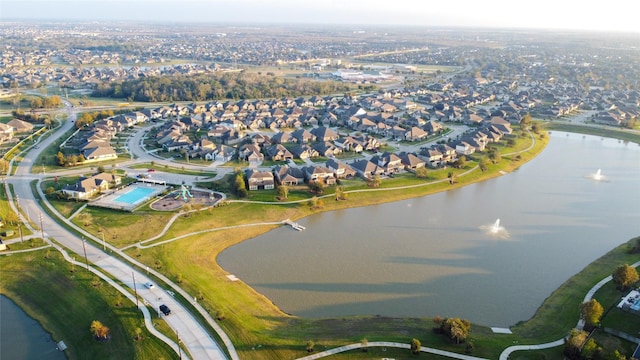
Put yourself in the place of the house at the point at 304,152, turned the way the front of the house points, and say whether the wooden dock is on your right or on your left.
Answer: on your right

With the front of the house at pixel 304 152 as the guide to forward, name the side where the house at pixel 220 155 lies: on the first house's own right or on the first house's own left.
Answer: on the first house's own right

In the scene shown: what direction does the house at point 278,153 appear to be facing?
toward the camera

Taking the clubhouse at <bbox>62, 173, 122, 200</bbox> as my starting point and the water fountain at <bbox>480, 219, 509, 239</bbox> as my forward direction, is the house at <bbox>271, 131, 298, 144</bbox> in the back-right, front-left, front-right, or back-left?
front-left

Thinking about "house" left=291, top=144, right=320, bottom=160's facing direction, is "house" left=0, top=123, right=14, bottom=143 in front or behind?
behind

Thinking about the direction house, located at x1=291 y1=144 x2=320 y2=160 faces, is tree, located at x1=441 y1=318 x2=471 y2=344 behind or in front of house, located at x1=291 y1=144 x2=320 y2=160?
in front

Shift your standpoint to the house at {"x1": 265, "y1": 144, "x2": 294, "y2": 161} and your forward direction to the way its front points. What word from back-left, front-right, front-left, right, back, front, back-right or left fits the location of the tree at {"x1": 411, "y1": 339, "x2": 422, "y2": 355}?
front

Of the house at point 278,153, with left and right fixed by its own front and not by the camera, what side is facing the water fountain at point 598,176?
left

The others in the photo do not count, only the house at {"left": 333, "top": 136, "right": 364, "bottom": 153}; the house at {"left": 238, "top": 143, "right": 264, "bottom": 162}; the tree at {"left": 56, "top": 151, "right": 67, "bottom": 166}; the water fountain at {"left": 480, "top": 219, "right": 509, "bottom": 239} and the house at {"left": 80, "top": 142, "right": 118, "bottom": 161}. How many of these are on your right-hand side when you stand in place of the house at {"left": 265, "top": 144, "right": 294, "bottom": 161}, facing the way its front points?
3

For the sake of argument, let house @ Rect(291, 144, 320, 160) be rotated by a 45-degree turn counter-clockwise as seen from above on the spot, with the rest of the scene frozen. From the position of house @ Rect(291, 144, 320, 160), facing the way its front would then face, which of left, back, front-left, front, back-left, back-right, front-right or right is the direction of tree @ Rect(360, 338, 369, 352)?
right

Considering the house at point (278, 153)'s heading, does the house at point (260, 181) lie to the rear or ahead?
ahead

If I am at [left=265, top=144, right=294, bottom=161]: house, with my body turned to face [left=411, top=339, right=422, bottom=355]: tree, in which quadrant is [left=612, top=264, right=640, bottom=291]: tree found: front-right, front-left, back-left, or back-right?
front-left

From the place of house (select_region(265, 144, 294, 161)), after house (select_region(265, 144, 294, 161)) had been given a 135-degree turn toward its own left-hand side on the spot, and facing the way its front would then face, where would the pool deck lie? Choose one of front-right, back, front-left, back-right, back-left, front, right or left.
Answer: back

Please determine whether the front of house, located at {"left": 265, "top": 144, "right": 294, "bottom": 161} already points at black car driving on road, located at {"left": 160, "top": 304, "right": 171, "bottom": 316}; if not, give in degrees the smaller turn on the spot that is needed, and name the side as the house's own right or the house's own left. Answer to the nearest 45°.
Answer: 0° — it already faces it

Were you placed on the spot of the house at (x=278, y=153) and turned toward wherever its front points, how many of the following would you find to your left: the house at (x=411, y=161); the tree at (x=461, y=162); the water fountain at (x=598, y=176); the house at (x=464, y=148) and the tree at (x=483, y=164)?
5

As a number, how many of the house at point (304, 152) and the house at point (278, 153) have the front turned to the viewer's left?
0

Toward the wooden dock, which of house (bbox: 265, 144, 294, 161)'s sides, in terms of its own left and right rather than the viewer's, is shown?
front

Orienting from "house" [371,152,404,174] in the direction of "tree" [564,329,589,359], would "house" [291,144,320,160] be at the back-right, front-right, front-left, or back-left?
back-right
